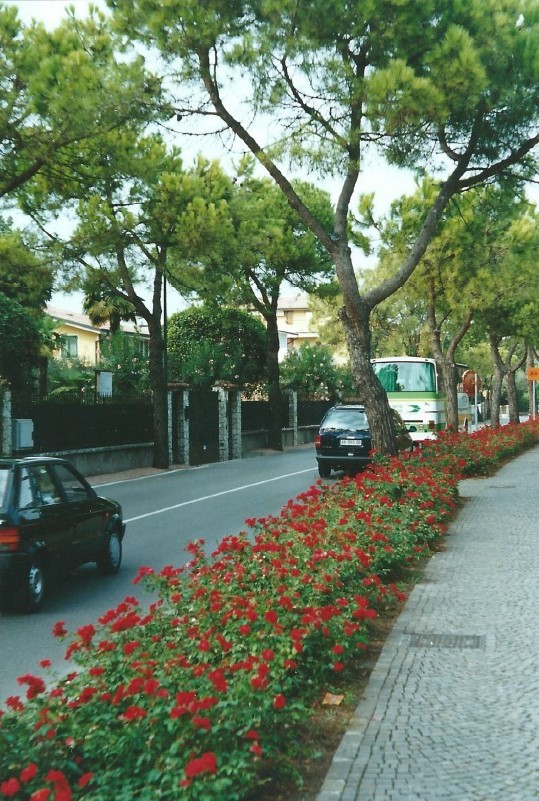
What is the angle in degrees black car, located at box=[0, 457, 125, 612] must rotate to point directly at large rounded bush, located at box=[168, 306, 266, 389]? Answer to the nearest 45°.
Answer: approximately 45° to its left

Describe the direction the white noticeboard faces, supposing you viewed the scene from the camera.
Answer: facing the viewer and to the right of the viewer

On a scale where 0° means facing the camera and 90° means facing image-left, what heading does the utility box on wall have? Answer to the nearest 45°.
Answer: approximately 315°

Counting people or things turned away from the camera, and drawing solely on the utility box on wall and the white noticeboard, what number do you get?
0

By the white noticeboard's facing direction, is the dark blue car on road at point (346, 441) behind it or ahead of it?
ahead

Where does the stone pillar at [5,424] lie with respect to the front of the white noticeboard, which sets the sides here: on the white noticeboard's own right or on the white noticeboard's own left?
on the white noticeboard's own right

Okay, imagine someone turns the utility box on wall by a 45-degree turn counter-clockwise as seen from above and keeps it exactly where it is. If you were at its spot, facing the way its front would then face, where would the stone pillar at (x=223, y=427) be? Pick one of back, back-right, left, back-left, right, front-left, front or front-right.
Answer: front-left
